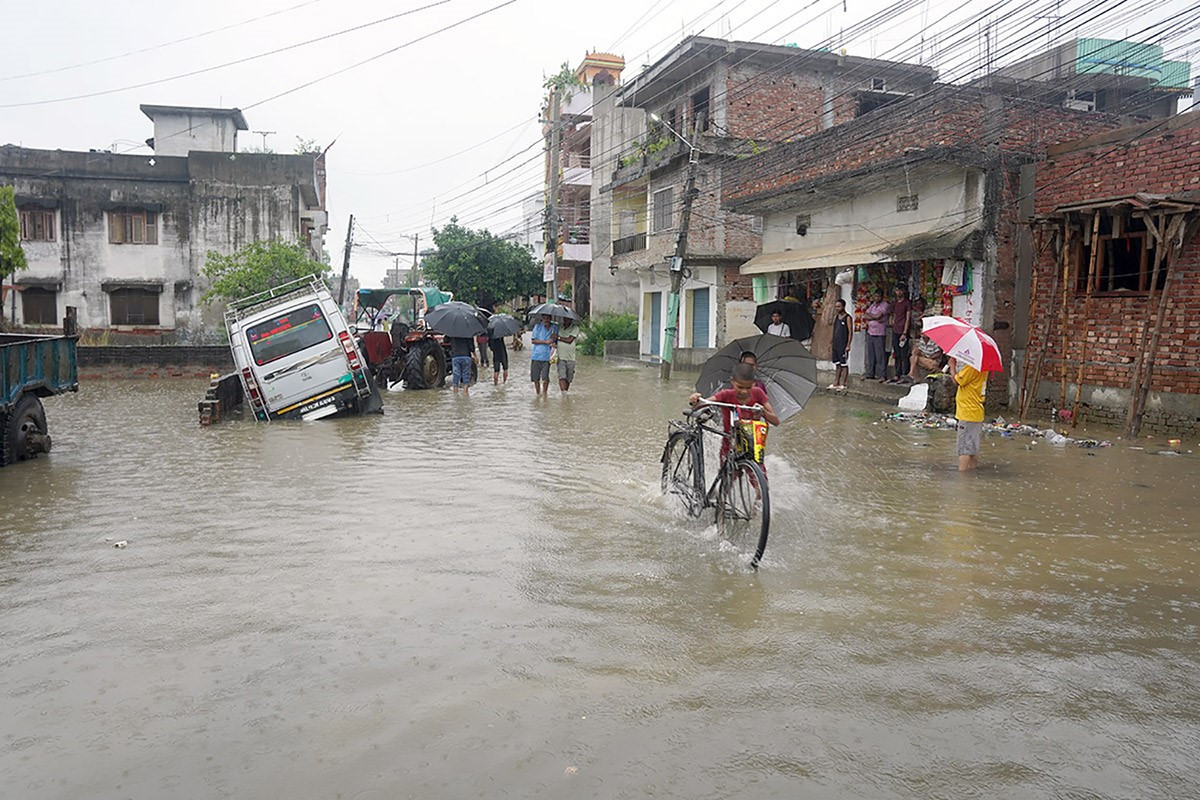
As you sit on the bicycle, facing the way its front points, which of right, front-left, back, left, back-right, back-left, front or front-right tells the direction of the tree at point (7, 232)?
back

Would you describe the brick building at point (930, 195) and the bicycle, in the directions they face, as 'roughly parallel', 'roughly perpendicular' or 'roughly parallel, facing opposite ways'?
roughly perpendicular

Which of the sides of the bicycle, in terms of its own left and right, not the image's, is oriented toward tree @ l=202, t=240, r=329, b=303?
back

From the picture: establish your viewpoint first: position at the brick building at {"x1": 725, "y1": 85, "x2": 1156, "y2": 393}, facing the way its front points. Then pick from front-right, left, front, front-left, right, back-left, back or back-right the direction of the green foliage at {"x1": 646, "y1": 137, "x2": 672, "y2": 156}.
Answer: right

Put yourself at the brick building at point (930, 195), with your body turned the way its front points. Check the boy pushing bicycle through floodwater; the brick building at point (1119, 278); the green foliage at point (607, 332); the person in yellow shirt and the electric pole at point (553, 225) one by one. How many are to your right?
2

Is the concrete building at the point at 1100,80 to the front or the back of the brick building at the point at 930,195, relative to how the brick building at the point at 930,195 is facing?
to the back

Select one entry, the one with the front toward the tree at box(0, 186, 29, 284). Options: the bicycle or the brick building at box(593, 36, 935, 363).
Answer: the brick building

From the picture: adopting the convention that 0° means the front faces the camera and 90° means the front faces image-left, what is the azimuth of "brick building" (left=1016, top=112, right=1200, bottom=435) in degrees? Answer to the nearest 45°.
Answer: approximately 45°

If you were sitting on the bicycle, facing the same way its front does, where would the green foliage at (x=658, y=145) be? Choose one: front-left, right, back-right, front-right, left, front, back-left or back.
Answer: back-left

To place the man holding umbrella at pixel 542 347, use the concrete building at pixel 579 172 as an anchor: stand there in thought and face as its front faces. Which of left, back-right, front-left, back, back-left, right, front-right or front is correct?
front-left

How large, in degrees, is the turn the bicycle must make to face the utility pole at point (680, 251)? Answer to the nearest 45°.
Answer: approximately 135° to its left

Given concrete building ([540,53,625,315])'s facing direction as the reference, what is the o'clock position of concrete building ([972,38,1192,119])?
concrete building ([972,38,1192,119]) is roughly at 9 o'clock from concrete building ([540,53,625,315]).

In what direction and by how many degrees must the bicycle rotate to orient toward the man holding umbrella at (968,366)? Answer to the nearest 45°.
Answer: approximately 90° to its left

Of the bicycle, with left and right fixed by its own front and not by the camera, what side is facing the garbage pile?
left

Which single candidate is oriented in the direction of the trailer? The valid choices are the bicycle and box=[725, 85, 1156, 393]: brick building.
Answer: the brick building
